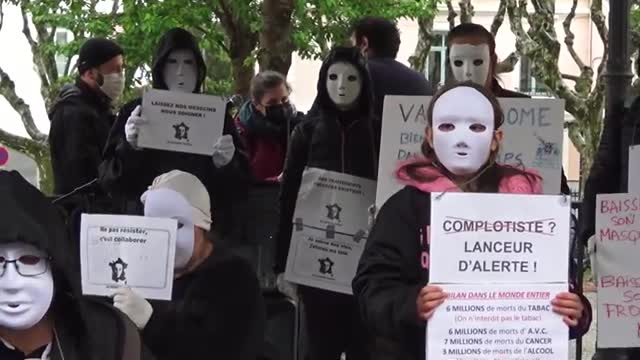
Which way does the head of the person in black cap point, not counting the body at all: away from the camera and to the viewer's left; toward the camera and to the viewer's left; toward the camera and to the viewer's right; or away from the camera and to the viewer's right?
toward the camera and to the viewer's right

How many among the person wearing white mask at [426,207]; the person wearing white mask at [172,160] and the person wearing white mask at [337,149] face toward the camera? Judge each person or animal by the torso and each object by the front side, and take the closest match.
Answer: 3

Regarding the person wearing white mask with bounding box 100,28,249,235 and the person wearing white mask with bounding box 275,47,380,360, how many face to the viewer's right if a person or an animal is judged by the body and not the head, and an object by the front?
0

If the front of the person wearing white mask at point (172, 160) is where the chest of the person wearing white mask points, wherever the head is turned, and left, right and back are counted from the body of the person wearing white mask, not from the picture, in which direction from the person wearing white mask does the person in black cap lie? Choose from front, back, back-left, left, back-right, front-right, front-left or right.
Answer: back-right

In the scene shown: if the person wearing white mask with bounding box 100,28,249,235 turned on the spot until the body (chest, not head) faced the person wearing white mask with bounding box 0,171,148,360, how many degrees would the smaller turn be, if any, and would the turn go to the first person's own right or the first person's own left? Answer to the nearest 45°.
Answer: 0° — they already face them

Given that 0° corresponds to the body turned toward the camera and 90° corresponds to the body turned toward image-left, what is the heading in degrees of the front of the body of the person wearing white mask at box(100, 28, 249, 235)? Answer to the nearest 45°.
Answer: approximately 0°

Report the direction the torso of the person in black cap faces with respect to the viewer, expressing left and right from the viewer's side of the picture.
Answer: facing to the right of the viewer

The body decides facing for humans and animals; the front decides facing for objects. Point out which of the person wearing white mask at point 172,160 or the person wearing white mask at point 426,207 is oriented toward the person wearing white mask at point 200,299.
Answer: the person wearing white mask at point 172,160

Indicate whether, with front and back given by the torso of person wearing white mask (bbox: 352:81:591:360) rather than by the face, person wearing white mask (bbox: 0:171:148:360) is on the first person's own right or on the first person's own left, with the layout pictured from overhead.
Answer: on the first person's own right

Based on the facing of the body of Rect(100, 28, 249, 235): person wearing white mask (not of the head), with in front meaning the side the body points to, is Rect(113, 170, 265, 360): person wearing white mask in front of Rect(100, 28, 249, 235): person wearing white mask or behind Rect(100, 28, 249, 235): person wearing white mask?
in front
